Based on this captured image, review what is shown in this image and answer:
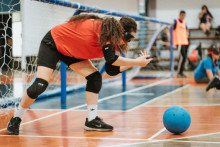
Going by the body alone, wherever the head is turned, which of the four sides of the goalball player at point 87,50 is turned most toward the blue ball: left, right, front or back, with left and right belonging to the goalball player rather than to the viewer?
front

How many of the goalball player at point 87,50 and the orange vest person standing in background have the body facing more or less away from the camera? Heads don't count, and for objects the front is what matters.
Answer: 0

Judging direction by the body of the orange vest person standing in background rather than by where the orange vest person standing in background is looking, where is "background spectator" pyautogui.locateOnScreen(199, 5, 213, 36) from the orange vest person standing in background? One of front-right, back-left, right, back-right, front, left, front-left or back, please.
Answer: back-left

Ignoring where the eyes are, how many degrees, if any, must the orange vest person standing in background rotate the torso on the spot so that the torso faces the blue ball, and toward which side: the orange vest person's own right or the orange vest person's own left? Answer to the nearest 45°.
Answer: approximately 45° to the orange vest person's own right

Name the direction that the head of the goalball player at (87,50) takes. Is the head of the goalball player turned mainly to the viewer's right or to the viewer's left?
to the viewer's right

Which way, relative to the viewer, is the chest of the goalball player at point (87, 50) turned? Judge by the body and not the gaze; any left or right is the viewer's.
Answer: facing to the right of the viewer

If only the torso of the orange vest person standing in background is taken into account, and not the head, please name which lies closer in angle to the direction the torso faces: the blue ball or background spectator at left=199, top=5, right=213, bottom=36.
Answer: the blue ball

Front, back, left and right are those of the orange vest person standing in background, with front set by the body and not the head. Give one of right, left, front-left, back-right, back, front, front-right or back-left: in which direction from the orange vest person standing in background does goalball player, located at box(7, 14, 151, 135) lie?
front-right
